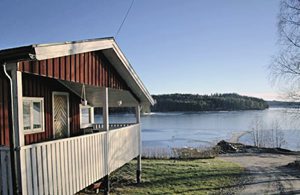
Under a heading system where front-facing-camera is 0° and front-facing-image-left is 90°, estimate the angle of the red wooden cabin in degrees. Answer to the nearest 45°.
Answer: approximately 315°
